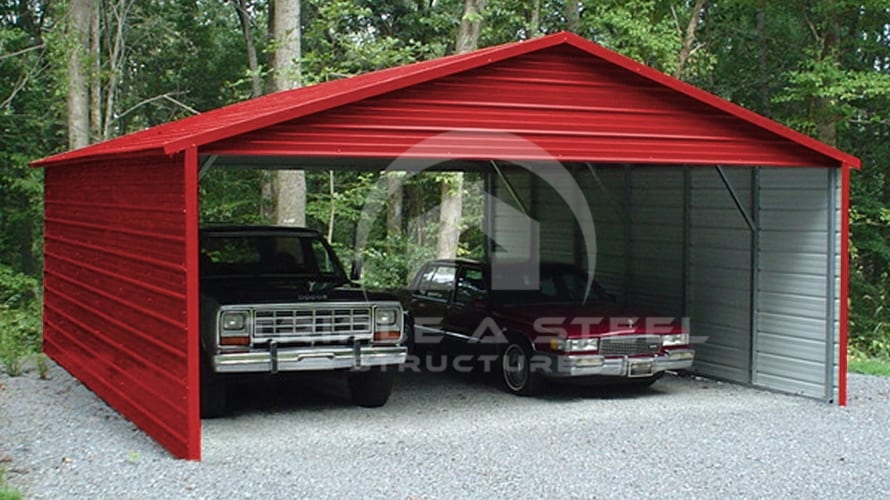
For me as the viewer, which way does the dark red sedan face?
facing the viewer and to the right of the viewer

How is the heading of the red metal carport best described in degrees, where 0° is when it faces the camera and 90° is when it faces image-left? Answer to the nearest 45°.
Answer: approximately 315°

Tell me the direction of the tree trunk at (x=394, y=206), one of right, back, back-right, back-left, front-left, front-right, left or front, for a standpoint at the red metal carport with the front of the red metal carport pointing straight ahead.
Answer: back-left

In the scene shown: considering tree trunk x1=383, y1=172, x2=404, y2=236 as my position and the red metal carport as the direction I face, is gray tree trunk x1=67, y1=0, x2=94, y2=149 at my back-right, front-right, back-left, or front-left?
front-right

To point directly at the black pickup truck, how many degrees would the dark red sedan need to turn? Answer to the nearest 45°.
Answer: approximately 90° to its right

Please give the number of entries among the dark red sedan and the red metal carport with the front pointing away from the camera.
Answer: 0

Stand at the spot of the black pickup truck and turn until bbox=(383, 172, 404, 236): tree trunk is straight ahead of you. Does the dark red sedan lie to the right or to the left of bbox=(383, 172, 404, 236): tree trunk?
right

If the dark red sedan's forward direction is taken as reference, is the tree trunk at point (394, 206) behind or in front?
behind

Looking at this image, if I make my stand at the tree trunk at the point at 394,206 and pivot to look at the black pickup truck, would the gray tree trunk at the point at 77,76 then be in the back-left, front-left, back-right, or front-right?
front-right
